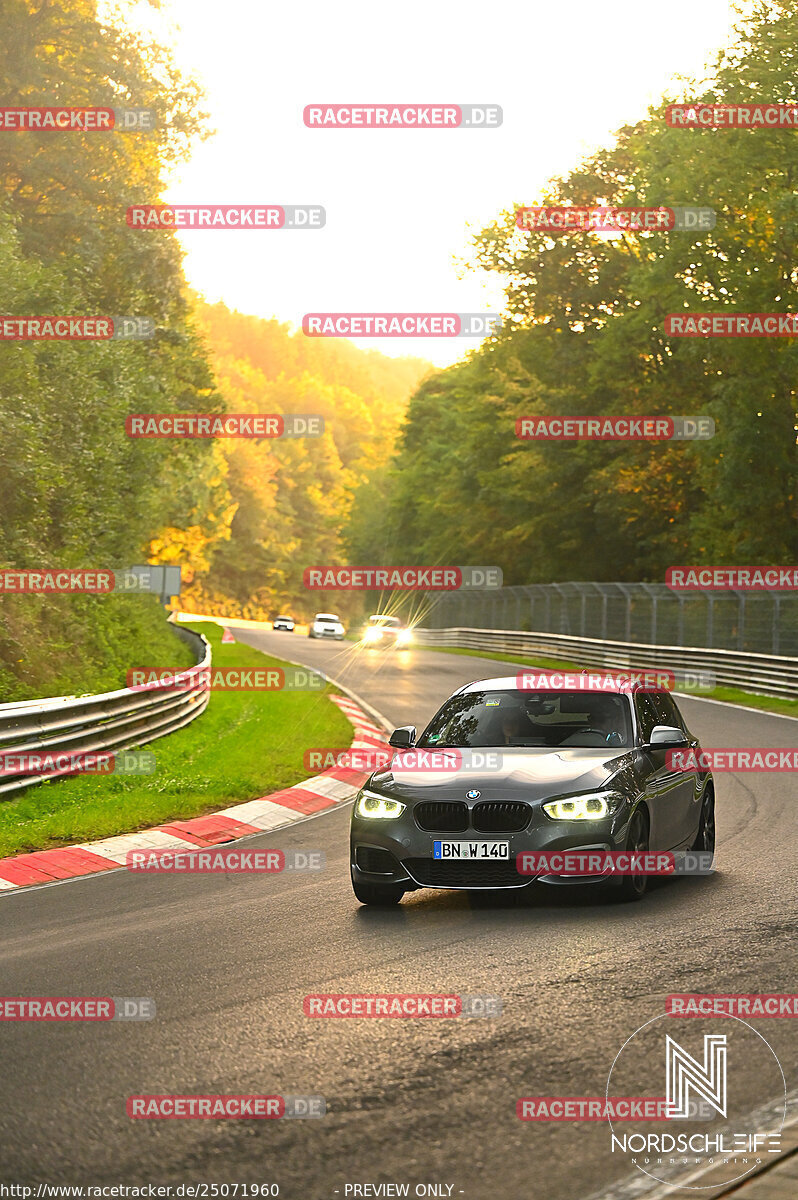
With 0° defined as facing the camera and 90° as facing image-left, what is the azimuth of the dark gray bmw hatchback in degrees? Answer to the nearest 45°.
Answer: approximately 45°

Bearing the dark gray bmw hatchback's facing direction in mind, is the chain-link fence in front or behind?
behind

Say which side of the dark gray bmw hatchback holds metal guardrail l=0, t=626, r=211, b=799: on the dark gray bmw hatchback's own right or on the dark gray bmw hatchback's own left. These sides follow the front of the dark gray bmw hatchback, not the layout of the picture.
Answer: on the dark gray bmw hatchback's own right

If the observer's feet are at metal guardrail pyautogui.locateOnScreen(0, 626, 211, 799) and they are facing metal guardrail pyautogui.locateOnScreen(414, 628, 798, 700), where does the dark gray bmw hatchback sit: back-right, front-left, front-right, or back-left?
back-right

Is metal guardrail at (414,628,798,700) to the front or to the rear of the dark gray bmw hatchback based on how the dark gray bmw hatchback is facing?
to the rear
